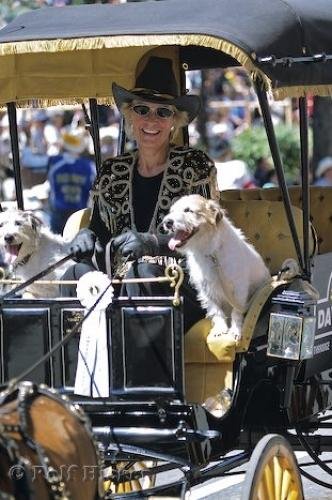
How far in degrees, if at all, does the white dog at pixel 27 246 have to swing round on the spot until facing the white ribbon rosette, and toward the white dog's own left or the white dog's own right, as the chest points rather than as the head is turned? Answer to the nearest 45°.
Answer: approximately 45° to the white dog's own left

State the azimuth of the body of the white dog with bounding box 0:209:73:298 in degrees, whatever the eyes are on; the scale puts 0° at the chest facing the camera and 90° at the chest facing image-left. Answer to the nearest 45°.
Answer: approximately 45°

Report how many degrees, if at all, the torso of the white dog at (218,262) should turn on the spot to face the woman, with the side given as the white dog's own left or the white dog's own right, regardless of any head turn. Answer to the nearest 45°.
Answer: approximately 90° to the white dog's own right
